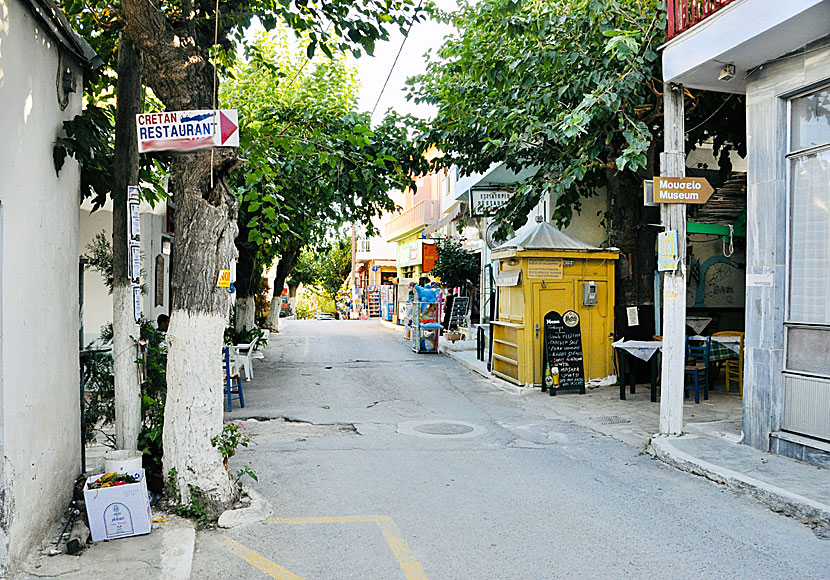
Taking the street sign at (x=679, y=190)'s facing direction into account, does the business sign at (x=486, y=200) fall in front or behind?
behind

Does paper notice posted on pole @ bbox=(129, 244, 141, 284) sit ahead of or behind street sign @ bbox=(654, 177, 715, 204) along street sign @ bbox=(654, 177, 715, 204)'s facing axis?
ahead

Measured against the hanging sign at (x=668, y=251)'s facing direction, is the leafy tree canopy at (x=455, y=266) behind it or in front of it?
behind

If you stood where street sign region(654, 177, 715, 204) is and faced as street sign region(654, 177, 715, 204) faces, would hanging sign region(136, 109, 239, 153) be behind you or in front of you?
in front

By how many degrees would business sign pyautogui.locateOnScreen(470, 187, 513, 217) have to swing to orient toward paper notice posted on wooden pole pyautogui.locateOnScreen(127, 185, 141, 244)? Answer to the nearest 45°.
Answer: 0° — it already faces it

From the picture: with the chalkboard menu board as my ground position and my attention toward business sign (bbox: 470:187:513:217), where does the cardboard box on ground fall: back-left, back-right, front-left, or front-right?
back-left

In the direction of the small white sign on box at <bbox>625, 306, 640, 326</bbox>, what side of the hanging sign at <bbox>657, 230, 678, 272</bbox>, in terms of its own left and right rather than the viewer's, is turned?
back

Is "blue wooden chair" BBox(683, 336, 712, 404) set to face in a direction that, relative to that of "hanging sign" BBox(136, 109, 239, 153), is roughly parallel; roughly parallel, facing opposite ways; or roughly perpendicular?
roughly perpendicular
